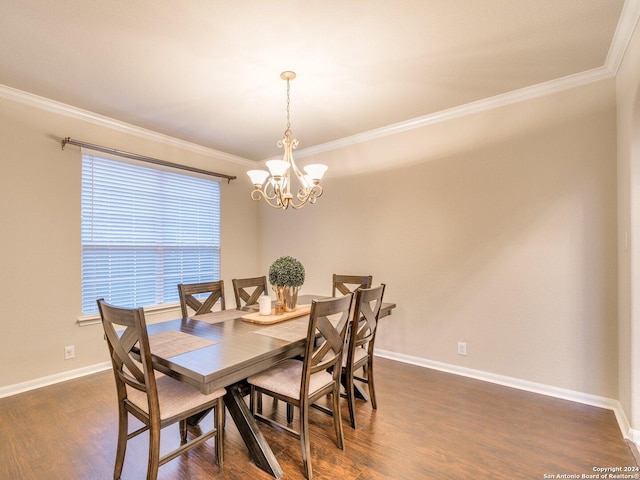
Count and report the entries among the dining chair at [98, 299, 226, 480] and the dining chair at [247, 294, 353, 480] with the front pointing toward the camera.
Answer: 0

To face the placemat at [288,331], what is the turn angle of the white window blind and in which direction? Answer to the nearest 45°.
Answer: approximately 45° to its right

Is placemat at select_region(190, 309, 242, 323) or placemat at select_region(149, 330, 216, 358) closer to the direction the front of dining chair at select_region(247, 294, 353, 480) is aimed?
the placemat at select_region(190, 309, 242, 323)

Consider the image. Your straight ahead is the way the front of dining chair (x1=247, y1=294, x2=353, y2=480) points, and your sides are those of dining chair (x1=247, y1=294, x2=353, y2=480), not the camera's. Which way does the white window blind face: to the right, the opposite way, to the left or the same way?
the opposite way

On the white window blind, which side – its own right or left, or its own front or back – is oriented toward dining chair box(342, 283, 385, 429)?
front

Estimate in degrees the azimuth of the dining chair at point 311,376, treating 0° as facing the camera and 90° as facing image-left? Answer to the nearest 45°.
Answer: approximately 135°

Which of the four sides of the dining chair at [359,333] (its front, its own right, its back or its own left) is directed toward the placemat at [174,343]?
left

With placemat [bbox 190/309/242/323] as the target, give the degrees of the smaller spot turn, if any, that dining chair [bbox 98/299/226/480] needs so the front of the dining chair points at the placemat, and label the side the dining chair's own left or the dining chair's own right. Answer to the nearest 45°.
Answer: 0° — it already faces it

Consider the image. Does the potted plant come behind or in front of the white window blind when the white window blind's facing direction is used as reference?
in front

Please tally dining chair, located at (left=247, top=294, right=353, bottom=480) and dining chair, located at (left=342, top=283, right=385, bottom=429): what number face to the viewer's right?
0

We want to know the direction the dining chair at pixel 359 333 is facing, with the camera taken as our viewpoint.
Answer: facing away from the viewer and to the left of the viewer

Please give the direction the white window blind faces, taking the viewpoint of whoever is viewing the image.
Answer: facing the viewer and to the right of the viewer
